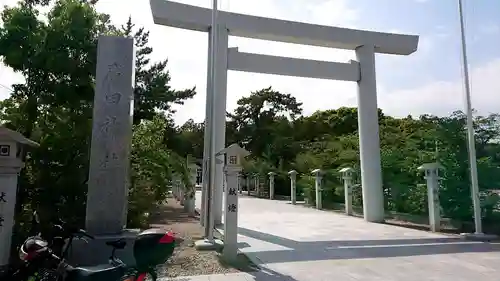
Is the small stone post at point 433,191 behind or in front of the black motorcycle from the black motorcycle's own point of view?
behind

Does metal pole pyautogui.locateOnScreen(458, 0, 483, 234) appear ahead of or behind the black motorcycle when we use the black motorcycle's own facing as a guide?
behind

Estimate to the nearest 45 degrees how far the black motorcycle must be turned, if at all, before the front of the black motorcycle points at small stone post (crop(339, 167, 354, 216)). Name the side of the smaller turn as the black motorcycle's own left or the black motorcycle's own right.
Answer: approximately 135° to the black motorcycle's own right

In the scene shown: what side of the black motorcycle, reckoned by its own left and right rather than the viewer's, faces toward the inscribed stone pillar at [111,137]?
right

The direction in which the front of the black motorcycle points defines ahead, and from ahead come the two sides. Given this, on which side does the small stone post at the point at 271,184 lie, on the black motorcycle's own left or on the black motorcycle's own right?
on the black motorcycle's own right

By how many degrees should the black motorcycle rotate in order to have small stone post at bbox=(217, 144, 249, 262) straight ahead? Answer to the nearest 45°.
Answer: approximately 135° to its right

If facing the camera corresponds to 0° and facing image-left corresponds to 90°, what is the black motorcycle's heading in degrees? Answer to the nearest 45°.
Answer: approximately 90°

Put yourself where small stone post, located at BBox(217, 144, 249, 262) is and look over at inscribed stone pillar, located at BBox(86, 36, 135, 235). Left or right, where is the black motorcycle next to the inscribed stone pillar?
left

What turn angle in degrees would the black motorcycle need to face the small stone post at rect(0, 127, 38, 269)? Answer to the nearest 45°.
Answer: approximately 45° to its right

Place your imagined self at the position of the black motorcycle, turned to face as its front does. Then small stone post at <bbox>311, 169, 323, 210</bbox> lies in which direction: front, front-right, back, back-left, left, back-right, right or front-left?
back-right
